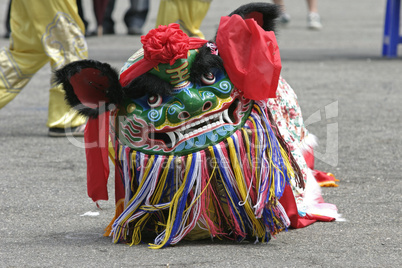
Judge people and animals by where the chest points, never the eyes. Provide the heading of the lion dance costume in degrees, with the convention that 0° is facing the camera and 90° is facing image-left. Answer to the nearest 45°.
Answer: approximately 0°
